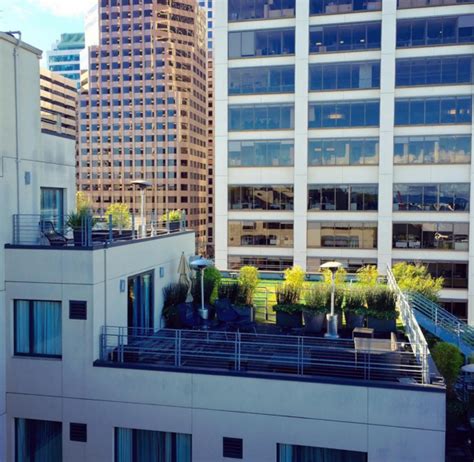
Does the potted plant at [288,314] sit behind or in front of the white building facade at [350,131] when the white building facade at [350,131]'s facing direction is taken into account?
in front

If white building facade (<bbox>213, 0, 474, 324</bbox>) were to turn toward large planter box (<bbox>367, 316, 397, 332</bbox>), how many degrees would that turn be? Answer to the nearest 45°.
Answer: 0° — it already faces it

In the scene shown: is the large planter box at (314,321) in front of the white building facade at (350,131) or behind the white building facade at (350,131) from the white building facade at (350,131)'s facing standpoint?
in front

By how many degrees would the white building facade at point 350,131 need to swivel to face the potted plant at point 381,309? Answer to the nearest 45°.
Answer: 0° — it already faces it

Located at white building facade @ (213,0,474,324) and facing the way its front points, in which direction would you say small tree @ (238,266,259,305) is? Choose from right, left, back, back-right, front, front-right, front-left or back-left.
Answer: front

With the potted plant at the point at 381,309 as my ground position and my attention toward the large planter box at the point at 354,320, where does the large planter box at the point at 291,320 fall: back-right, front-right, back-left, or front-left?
front-right

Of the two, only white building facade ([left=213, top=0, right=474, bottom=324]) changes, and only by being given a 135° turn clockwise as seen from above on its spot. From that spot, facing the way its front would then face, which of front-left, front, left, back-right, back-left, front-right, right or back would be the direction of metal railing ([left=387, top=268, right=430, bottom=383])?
back-left

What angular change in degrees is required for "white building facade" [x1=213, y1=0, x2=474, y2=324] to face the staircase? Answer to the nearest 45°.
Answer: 0° — it already faces it

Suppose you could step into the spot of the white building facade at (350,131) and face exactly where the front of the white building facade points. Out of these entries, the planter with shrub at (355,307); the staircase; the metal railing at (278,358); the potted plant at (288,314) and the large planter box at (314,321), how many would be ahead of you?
5

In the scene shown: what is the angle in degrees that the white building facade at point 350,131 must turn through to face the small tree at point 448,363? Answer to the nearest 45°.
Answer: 0° — it already faces it

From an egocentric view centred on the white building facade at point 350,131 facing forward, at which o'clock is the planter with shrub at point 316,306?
The planter with shrub is roughly at 12 o'clock from the white building facade.

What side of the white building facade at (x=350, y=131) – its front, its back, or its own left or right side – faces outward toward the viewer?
front

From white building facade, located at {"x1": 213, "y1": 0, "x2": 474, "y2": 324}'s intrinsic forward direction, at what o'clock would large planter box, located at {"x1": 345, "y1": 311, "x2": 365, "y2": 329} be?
The large planter box is roughly at 12 o'clock from the white building facade.

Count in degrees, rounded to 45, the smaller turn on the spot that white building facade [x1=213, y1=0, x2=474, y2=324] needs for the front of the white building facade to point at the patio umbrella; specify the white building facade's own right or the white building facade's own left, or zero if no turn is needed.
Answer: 0° — it already faces it

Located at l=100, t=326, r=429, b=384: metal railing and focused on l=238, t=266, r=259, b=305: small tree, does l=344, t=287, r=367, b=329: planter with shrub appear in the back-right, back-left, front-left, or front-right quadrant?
front-right

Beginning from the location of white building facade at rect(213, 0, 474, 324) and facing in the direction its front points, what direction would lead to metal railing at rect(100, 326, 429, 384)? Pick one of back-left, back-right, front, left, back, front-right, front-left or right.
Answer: front
